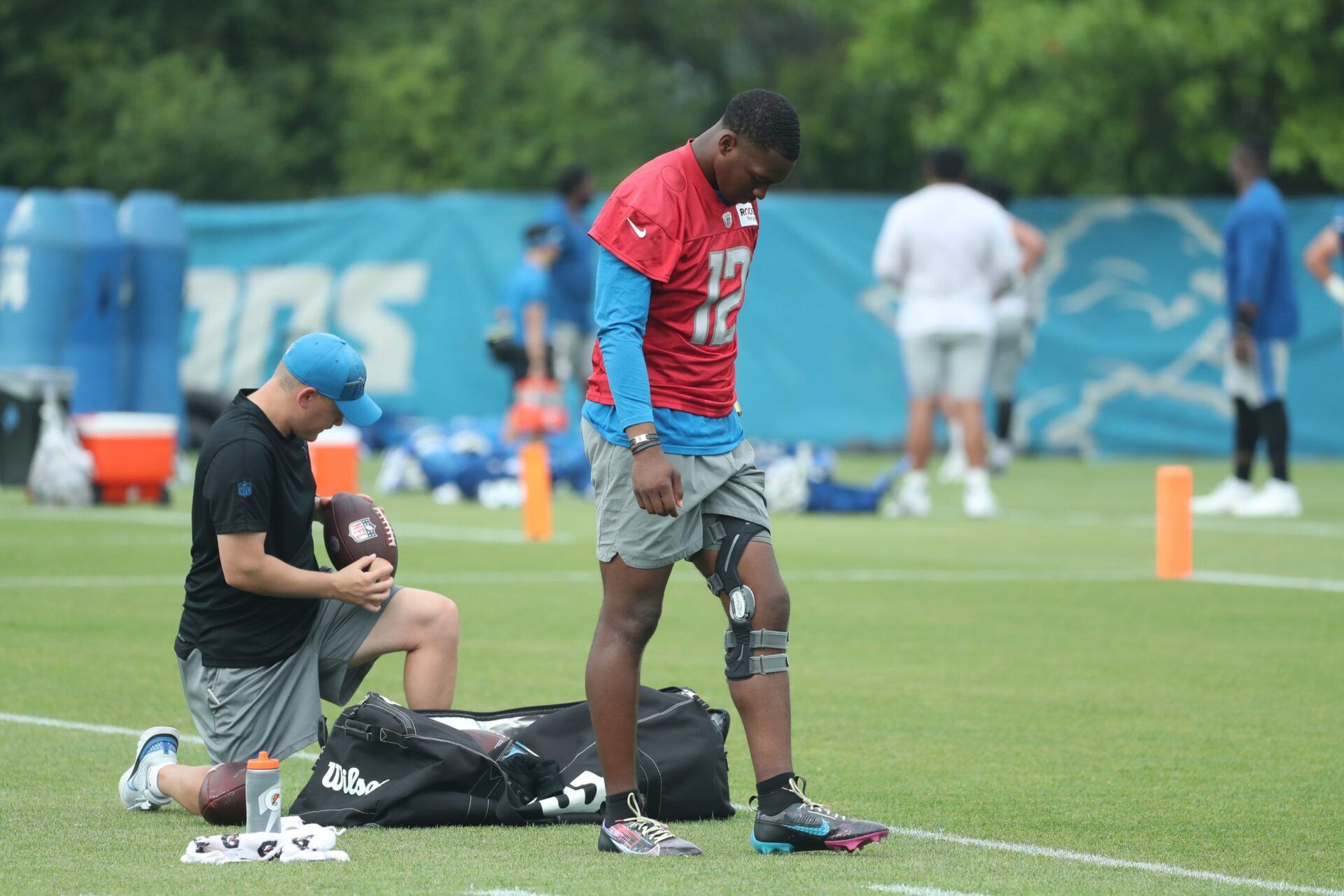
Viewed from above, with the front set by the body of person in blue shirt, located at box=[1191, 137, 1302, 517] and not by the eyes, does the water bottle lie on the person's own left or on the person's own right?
on the person's own left

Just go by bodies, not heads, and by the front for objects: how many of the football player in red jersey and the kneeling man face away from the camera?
0

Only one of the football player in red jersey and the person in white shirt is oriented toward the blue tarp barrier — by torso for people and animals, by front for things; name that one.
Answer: the person in white shirt

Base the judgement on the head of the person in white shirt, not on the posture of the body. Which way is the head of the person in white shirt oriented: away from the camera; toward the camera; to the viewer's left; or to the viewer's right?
away from the camera

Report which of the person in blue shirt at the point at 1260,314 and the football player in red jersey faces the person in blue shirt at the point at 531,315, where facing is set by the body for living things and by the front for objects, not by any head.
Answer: the person in blue shirt at the point at 1260,314

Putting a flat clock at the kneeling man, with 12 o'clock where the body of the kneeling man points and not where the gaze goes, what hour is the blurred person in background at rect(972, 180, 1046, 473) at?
The blurred person in background is roughly at 10 o'clock from the kneeling man.

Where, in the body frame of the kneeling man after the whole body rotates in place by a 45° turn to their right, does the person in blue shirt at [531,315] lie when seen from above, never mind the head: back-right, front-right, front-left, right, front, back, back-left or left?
back-left

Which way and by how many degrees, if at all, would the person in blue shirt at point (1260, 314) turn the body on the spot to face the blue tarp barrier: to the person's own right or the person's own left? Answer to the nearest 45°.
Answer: approximately 45° to the person's own right

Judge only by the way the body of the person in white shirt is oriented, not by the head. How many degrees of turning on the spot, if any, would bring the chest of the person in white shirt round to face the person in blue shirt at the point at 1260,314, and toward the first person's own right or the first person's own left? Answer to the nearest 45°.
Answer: approximately 90° to the first person's own right

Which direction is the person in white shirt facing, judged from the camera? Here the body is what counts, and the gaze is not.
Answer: away from the camera

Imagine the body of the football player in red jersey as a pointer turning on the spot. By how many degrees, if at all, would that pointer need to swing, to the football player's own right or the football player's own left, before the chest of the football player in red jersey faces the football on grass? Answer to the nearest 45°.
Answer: approximately 135° to the football player's own right

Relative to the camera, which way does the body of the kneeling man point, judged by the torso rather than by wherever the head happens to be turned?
to the viewer's right

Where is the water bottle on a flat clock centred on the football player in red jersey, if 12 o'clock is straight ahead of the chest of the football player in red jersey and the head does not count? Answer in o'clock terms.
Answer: The water bottle is roughly at 4 o'clock from the football player in red jersey.

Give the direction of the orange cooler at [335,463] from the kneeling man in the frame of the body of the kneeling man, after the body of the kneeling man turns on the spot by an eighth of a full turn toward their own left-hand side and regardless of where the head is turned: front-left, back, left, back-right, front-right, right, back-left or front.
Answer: front-left
